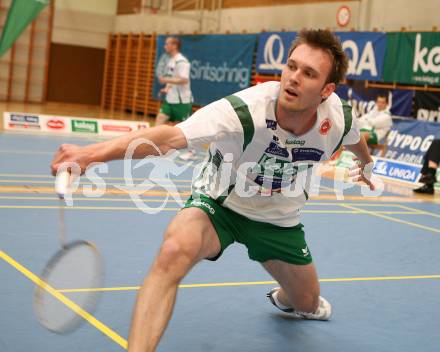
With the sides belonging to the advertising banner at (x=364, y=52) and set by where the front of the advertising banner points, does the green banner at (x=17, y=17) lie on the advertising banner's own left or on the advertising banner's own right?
on the advertising banner's own right

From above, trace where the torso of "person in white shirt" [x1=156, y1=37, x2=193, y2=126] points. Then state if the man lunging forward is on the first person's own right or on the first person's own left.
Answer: on the first person's own left

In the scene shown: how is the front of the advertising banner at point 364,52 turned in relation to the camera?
facing the viewer

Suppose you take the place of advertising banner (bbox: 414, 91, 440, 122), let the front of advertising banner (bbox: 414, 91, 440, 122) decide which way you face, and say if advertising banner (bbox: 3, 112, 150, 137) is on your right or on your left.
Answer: on your right

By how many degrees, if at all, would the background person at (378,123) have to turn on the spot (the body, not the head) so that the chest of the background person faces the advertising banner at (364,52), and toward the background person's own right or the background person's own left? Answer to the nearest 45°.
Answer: approximately 135° to the background person's own right

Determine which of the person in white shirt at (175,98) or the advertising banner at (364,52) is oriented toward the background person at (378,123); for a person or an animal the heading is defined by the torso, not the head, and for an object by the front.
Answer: the advertising banner

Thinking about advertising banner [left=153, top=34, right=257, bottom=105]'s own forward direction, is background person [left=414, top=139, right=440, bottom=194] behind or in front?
in front

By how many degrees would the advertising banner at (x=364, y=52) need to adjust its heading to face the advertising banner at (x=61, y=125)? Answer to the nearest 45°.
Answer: approximately 90° to its right

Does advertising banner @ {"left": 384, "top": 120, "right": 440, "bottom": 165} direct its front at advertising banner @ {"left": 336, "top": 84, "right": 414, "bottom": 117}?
no

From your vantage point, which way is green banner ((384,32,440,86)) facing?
toward the camera

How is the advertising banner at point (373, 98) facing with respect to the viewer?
toward the camera

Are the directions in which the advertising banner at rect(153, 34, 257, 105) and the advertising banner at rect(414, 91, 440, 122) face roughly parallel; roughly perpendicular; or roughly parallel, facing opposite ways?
roughly parallel

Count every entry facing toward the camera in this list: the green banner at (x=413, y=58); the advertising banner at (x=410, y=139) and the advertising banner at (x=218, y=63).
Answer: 3

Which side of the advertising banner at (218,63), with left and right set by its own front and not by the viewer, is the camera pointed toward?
front
